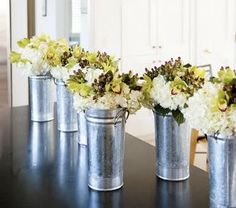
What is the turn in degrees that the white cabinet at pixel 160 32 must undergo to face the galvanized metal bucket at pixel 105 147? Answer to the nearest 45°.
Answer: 0° — it already faces it

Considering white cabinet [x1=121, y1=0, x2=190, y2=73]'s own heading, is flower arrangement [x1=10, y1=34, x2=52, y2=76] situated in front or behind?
in front

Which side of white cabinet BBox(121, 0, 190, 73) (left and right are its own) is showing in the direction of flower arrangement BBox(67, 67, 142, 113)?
front

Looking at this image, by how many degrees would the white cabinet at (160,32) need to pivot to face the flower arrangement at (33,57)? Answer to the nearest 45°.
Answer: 0° — it already faces it

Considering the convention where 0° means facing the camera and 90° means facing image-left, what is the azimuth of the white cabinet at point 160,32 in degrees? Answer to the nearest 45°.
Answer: approximately 0°

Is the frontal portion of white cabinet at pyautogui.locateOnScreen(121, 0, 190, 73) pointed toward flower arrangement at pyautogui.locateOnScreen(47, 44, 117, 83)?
yes

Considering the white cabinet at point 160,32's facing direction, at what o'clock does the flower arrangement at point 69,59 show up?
The flower arrangement is roughly at 12 o'clock from the white cabinet.

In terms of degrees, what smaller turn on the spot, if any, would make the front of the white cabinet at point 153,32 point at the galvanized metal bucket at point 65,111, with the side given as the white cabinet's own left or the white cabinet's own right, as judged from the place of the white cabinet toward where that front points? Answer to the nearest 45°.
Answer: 0° — it already faces it

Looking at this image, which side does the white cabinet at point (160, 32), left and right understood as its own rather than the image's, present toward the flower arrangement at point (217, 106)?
front

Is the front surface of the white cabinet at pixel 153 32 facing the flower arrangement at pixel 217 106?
yes

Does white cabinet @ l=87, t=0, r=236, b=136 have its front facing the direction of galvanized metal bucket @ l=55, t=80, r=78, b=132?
yes

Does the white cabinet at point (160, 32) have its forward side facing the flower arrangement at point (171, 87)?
yes

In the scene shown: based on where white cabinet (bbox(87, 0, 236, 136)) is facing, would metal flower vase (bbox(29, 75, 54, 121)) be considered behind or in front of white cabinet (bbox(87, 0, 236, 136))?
in front

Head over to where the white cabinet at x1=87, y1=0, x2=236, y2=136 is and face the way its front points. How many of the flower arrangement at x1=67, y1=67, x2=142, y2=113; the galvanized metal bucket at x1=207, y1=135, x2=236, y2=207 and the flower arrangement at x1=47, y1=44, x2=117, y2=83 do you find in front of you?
3

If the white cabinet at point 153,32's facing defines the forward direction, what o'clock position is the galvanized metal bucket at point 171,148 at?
The galvanized metal bucket is roughly at 12 o'clock from the white cabinet.
